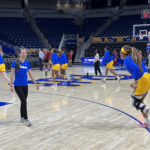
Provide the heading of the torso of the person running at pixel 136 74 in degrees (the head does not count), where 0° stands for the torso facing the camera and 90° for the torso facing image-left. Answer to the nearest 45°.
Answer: approximately 90°
